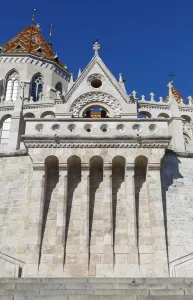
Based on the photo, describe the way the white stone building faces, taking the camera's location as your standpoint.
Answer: facing the viewer
